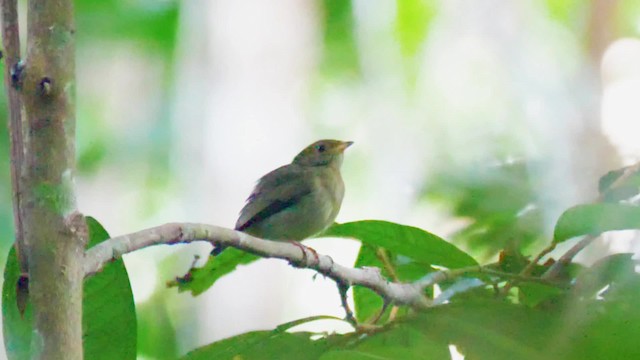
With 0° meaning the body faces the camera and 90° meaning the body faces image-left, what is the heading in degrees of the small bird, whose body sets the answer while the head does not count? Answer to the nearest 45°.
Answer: approximately 270°

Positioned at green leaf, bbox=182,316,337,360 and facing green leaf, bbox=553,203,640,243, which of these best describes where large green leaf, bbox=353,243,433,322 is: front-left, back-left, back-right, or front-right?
front-left

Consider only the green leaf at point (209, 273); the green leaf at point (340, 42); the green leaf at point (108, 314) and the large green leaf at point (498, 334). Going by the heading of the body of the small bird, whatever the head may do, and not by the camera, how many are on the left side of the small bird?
1

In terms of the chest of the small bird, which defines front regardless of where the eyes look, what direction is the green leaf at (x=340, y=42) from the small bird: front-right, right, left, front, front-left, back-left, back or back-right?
left
